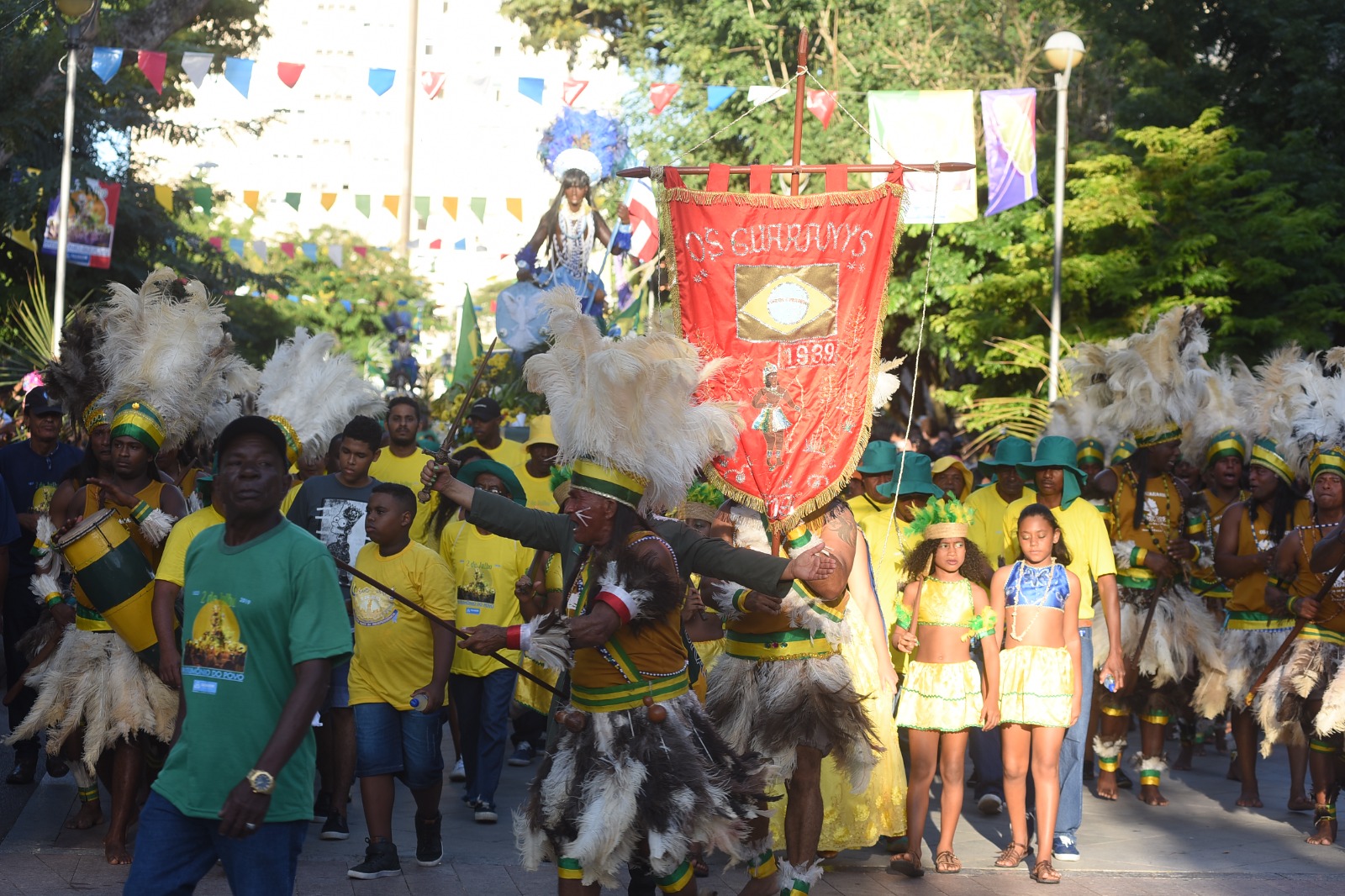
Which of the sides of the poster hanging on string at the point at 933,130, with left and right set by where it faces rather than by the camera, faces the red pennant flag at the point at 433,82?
right

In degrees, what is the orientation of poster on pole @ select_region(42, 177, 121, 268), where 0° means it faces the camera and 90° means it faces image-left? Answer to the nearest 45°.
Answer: approximately 0°

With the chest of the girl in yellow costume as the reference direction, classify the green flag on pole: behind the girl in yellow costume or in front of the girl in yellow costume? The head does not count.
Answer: behind

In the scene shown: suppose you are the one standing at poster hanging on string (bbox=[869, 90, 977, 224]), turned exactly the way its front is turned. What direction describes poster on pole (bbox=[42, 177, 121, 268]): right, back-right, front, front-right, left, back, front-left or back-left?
right

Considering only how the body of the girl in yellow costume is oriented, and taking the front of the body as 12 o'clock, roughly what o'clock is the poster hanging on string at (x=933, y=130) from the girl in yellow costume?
The poster hanging on string is roughly at 6 o'clock from the girl in yellow costume.
